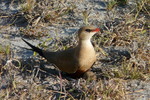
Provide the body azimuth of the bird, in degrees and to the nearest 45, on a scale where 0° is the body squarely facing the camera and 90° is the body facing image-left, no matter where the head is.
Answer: approximately 270°
